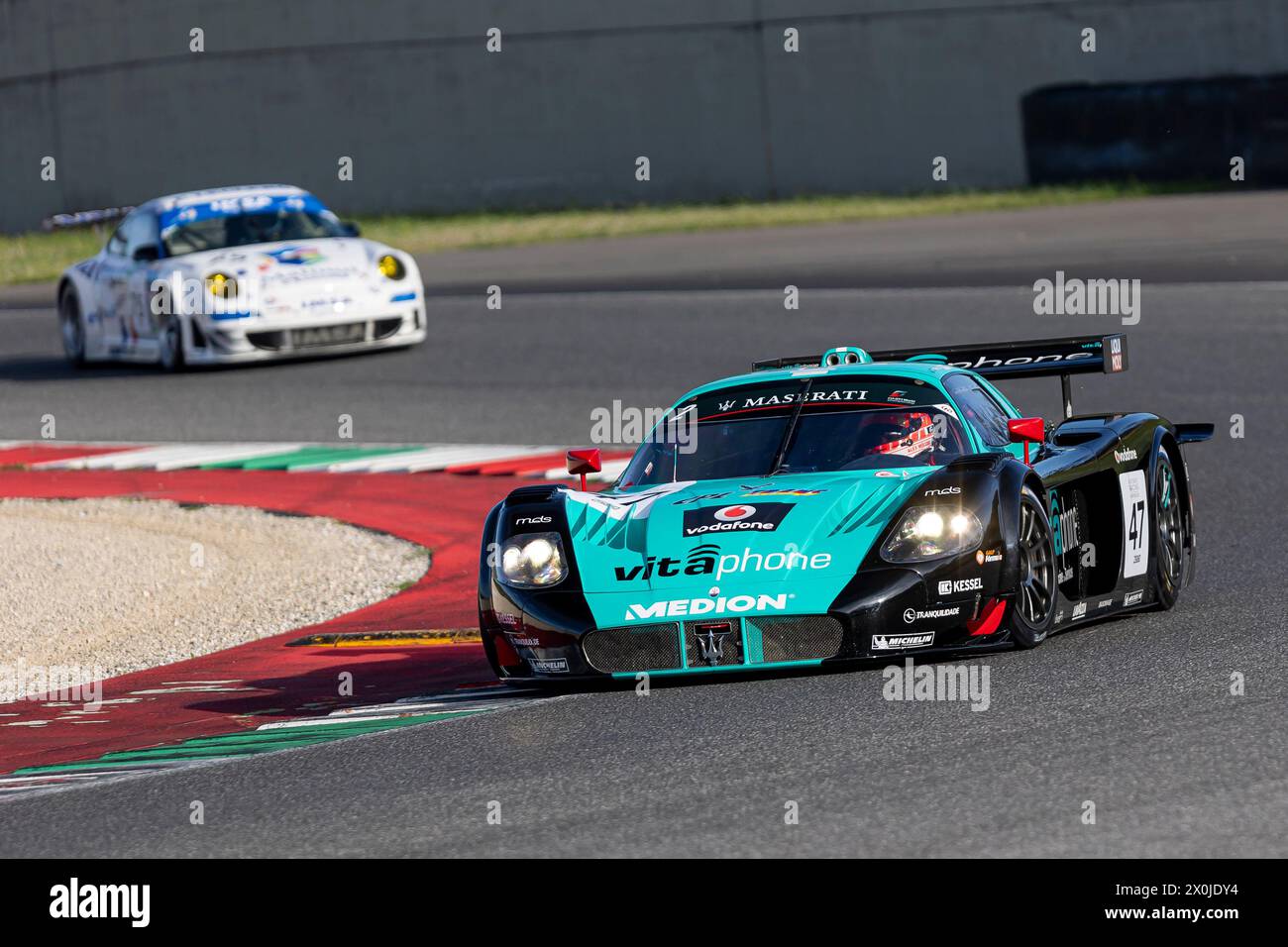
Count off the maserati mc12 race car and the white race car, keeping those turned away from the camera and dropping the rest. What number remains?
0

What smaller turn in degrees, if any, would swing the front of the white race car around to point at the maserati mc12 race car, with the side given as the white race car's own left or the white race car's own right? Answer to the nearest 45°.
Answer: approximately 45° to the white race car's own right

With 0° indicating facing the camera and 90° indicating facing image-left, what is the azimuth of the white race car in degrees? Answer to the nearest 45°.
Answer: approximately 315°

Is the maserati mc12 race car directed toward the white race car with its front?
no

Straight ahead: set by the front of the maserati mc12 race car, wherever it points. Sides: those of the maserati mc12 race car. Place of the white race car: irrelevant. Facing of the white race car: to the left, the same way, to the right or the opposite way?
to the left
